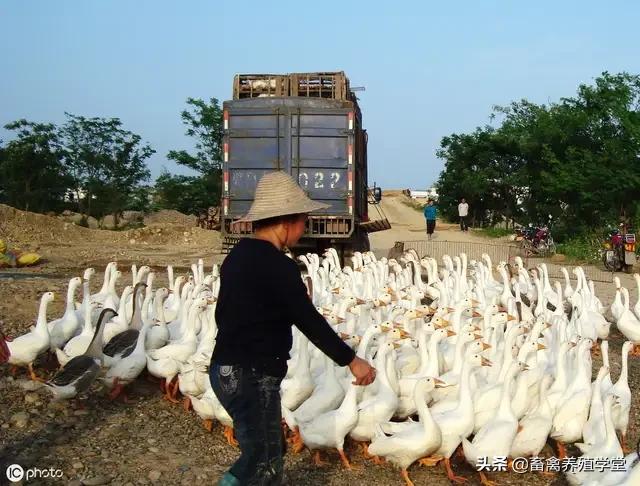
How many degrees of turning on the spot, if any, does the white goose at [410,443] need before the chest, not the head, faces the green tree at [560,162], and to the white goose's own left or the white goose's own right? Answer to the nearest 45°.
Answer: approximately 90° to the white goose's own left

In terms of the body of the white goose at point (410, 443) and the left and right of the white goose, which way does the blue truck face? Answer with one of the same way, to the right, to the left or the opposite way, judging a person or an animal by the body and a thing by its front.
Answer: to the left

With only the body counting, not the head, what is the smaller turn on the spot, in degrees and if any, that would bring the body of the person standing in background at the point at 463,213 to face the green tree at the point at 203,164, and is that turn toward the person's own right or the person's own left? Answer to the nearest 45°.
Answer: approximately 90° to the person's own right

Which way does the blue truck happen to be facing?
away from the camera

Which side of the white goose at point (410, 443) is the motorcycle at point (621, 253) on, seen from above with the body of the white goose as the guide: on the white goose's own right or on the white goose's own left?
on the white goose's own left

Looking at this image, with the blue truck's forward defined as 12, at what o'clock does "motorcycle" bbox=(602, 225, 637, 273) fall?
The motorcycle is roughly at 2 o'clock from the blue truck.

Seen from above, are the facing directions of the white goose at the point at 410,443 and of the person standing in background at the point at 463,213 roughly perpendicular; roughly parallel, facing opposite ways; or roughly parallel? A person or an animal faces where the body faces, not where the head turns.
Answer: roughly perpendicular

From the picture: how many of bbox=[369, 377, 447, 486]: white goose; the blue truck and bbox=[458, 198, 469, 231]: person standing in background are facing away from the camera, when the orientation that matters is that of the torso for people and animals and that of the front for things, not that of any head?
1

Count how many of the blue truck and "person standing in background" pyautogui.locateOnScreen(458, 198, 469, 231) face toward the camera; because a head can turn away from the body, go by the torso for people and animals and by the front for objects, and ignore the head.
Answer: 1

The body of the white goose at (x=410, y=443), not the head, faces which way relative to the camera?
to the viewer's right

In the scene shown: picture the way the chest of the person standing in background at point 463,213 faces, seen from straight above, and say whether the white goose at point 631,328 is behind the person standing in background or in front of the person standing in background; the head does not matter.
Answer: in front

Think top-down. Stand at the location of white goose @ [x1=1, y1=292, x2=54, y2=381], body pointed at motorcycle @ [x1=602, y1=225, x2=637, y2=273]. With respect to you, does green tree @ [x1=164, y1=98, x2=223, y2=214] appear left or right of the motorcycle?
left

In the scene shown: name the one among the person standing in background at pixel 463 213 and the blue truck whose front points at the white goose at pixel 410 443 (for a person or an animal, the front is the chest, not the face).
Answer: the person standing in background
